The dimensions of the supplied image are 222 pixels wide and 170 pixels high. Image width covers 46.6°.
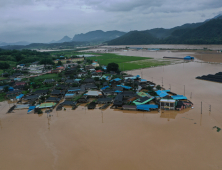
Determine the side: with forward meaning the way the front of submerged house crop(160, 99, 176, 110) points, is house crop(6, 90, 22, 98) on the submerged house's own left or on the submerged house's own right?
on the submerged house's own right

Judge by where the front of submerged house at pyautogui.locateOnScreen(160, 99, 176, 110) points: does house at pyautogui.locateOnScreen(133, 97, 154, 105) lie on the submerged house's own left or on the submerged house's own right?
on the submerged house's own right

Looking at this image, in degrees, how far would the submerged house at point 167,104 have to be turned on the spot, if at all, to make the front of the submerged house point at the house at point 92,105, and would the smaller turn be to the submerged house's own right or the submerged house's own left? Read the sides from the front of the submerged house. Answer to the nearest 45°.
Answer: approximately 90° to the submerged house's own right

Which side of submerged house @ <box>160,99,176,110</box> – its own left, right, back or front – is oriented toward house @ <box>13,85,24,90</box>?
right

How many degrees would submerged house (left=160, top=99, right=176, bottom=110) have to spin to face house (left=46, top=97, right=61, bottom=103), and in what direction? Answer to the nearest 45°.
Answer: approximately 90° to its right

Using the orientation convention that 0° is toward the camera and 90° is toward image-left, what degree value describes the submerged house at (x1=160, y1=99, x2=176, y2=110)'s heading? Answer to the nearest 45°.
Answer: approximately 0°

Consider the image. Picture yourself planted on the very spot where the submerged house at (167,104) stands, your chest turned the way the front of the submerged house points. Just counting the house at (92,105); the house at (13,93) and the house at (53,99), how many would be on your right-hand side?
3
